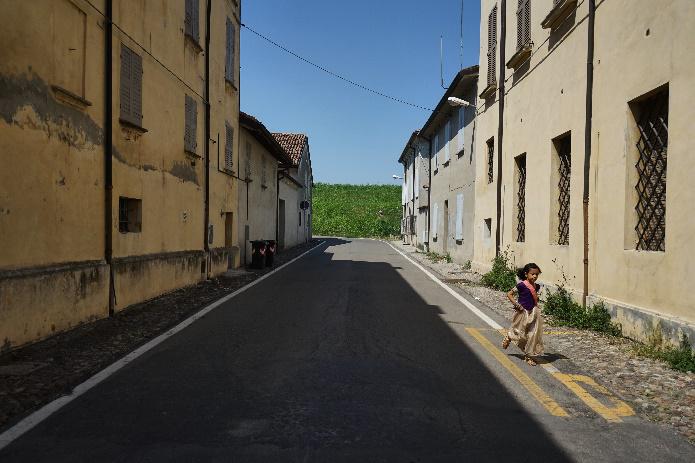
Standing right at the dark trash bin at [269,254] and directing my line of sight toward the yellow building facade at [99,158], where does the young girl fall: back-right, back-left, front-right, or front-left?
front-left

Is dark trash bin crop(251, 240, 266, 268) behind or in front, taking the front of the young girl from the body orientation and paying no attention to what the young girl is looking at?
behind

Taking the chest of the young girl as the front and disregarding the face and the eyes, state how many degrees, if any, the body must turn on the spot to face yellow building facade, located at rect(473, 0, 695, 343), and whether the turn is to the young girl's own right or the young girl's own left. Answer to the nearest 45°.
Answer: approximately 90° to the young girl's own left

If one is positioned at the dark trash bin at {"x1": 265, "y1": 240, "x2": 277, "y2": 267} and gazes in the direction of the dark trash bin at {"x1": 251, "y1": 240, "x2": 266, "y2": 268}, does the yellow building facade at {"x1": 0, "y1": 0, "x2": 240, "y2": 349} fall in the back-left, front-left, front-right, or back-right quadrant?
front-left

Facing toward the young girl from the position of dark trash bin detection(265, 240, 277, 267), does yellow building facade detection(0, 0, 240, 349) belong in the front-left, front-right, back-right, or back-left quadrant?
front-right
